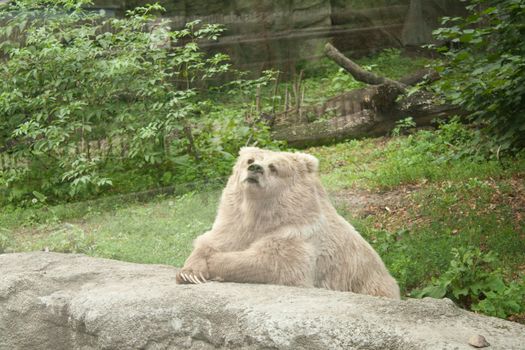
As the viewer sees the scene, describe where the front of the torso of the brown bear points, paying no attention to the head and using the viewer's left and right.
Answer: facing the viewer and to the left of the viewer

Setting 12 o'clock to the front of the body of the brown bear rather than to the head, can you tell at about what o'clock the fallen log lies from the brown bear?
The fallen log is roughly at 5 o'clock from the brown bear.

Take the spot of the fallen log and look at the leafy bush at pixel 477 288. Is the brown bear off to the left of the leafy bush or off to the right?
right

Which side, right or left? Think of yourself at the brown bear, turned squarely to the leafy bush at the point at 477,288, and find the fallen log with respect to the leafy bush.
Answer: left
